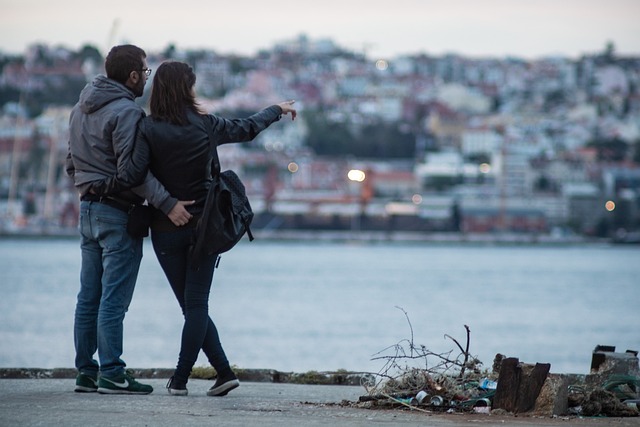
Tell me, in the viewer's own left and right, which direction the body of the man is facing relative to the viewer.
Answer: facing away from the viewer and to the right of the viewer

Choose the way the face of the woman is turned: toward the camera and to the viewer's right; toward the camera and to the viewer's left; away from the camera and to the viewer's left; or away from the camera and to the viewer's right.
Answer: away from the camera and to the viewer's right
